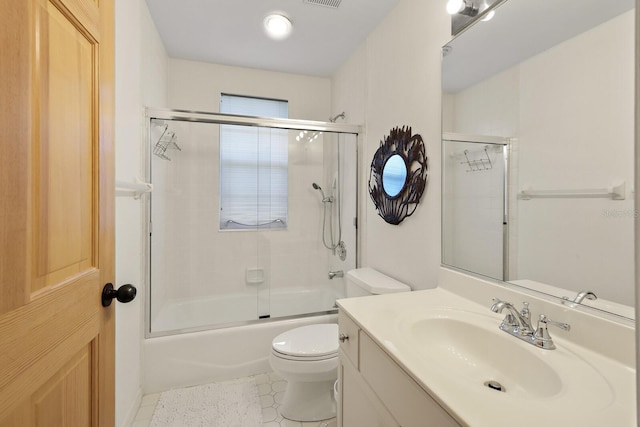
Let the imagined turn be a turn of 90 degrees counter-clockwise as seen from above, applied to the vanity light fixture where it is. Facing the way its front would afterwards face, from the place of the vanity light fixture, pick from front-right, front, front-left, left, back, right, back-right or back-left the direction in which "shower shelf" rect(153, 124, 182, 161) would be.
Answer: back-right

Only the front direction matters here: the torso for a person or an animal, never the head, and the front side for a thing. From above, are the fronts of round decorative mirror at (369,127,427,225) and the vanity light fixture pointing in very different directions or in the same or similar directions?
same or similar directions

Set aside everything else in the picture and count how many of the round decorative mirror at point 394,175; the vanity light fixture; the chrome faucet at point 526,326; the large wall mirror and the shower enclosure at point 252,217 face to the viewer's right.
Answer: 0

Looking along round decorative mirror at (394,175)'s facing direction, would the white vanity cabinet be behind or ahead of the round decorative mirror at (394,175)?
ahead

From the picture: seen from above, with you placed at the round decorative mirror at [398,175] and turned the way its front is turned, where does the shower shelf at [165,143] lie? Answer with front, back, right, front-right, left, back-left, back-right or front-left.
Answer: front-right

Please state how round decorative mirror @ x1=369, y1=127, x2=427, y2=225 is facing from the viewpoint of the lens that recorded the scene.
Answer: facing the viewer and to the left of the viewer

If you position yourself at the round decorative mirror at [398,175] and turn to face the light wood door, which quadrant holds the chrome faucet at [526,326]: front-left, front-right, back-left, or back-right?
front-left

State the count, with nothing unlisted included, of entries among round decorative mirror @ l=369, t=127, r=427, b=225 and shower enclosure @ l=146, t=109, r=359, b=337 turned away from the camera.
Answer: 0

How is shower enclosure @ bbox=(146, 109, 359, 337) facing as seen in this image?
toward the camera
